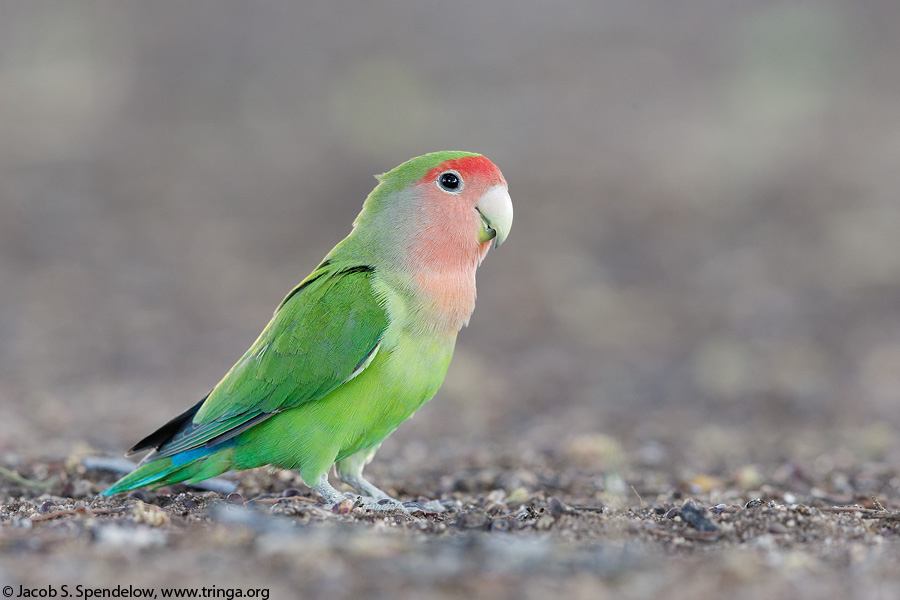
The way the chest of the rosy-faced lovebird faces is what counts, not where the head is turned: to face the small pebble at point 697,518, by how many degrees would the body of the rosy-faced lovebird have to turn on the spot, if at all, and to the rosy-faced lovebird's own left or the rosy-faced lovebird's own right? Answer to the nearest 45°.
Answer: approximately 45° to the rosy-faced lovebird's own right

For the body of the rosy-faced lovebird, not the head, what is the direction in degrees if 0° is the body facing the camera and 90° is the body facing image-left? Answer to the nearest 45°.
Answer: approximately 270°

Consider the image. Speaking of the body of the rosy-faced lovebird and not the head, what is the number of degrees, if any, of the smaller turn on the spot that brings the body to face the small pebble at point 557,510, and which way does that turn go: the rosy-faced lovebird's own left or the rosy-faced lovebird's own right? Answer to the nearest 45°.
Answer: approximately 45° to the rosy-faced lovebird's own right

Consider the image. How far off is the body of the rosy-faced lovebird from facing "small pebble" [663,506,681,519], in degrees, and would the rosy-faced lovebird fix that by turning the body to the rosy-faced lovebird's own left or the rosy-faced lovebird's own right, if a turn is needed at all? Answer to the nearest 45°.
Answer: approximately 45° to the rosy-faced lovebird's own right
